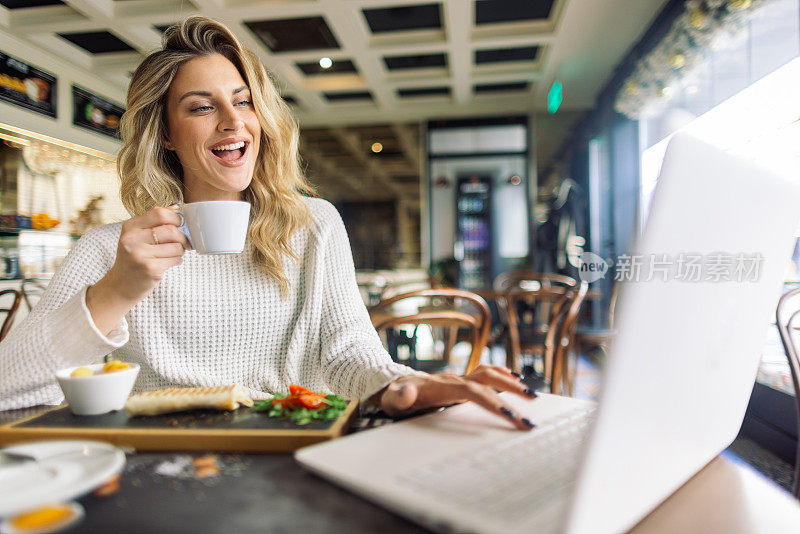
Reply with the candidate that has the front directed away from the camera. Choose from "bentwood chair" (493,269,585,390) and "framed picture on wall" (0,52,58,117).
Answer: the bentwood chair

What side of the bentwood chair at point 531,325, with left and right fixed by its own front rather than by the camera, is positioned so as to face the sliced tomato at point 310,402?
back

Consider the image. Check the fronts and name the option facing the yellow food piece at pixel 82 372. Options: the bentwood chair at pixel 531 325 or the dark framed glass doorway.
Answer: the dark framed glass doorway

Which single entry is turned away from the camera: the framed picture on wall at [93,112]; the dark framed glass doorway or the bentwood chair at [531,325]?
the bentwood chair

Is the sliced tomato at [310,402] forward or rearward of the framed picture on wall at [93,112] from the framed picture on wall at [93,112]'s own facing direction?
forward

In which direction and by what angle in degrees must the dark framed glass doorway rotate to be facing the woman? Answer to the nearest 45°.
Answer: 0° — it already faces them

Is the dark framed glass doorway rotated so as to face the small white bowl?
yes

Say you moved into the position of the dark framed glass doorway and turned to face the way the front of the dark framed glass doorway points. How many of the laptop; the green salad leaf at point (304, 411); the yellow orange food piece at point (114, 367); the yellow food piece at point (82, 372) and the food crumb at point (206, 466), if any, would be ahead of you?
5

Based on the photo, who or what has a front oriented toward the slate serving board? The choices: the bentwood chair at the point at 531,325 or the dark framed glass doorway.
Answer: the dark framed glass doorway

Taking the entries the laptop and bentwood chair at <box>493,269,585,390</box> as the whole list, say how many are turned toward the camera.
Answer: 0

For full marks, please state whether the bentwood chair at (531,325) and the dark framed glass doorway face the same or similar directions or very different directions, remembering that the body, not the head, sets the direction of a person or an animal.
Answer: very different directions

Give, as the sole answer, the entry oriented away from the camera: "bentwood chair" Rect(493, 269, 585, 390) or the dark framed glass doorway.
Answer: the bentwood chair

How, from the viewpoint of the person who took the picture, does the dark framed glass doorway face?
facing the viewer

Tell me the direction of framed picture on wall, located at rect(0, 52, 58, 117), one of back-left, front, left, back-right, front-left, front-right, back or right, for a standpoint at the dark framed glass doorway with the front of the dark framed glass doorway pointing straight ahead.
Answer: front-right

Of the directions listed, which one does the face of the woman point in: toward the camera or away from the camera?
toward the camera

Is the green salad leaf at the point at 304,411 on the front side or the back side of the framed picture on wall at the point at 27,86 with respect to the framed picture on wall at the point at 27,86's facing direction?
on the front side

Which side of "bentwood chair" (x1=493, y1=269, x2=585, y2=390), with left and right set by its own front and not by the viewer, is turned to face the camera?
back

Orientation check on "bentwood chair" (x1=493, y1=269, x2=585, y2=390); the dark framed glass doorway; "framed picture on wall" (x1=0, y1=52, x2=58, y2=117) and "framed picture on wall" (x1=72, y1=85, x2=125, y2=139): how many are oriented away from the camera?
1

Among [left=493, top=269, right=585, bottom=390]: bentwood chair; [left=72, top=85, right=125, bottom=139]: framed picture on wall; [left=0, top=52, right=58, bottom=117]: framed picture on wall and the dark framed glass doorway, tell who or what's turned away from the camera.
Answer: the bentwood chair

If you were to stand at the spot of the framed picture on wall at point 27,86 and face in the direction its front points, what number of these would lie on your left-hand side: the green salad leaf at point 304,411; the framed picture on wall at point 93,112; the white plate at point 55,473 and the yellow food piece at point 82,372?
1

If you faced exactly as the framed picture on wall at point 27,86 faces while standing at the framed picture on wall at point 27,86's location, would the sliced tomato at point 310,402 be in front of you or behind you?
in front

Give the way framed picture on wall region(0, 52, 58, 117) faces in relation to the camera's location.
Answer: facing the viewer and to the right of the viewer

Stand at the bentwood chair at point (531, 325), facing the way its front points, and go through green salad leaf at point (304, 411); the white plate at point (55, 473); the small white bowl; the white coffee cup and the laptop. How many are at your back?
5
